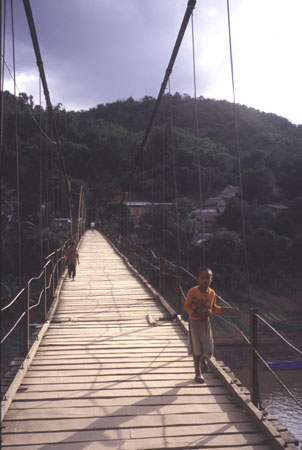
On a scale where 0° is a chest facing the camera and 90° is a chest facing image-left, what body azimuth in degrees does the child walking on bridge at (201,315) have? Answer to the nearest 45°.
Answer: approximately 0°
